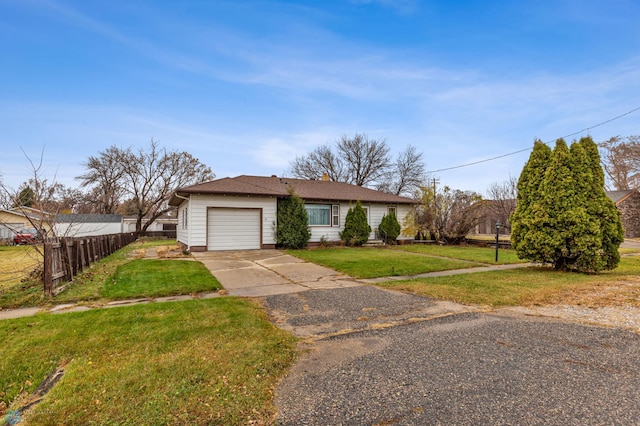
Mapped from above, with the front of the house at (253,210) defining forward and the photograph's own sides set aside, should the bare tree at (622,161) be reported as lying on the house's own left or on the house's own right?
on the house's own left

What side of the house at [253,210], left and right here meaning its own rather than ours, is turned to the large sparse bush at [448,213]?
left

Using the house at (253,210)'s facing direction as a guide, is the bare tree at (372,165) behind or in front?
behind

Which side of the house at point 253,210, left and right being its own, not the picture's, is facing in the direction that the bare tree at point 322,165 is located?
back

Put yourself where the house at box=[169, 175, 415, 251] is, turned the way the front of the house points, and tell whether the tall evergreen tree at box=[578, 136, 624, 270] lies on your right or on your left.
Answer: on your left

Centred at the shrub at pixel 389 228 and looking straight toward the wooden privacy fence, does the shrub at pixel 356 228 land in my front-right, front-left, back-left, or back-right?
front-right

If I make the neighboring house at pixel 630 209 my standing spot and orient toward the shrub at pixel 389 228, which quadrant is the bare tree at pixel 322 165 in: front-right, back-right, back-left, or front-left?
front-right

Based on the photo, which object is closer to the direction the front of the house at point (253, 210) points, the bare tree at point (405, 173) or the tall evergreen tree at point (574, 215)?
the tall evergreen tree

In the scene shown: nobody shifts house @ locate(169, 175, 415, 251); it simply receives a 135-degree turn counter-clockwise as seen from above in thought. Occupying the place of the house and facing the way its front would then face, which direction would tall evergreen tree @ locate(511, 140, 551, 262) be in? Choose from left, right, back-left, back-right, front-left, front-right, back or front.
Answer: right

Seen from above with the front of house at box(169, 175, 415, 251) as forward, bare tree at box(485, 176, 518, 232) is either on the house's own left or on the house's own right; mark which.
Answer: on the house's own left

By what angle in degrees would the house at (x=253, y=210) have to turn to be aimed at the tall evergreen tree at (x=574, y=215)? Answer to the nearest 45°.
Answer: approximately 45° to its left

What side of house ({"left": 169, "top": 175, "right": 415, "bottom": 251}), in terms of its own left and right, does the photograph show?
front

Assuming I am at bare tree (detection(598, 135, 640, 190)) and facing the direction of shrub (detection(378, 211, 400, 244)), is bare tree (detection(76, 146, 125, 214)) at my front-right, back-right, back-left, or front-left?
front-right

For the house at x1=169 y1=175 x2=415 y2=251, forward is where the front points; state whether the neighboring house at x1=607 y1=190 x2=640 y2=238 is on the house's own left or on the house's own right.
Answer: on the house's own left

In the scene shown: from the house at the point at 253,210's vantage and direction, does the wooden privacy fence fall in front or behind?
in front
